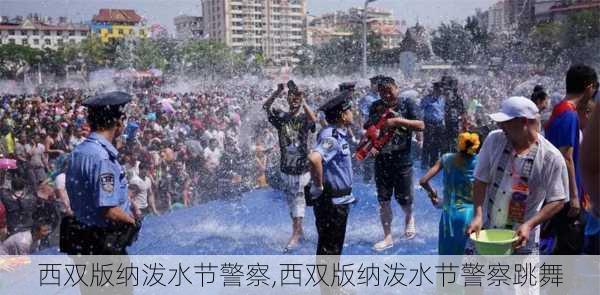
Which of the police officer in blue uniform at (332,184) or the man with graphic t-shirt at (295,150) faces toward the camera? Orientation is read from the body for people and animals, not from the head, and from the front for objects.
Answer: the man with graphic t-shirt

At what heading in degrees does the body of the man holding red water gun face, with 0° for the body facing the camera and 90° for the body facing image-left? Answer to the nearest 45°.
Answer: approximately 45°

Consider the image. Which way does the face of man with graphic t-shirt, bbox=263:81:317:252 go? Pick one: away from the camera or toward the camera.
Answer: toward the camera

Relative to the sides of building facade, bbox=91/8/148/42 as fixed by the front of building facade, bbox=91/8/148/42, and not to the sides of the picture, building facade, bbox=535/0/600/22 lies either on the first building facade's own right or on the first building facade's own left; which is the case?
on the first building facade's own left

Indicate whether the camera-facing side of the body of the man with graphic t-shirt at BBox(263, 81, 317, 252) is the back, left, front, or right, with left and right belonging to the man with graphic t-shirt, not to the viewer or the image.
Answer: front

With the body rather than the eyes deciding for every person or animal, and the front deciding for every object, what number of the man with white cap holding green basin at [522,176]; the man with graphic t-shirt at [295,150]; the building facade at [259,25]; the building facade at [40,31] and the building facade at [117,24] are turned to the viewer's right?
0

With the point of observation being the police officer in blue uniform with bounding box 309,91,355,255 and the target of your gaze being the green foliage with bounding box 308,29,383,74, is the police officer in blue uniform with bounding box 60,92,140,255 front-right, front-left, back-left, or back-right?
back-left

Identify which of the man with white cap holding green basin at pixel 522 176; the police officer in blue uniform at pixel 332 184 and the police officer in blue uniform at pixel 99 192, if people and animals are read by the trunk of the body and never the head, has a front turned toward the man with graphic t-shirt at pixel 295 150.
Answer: the police officer in blue uniform at pixel 99 192

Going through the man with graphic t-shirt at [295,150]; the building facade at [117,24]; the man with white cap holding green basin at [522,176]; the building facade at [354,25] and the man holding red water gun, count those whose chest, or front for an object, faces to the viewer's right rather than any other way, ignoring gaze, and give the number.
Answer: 0

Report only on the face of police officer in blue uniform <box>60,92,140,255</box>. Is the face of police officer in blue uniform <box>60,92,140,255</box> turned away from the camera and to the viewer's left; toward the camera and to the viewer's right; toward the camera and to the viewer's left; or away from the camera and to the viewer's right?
away from the camera and to the viewer's right

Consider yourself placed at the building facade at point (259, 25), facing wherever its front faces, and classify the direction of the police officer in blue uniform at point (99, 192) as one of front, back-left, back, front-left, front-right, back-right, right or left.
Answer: front

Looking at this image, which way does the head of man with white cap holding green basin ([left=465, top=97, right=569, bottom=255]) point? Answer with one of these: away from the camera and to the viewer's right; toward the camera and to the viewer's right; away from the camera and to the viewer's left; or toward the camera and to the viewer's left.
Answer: toward the camera and to the viewer's left

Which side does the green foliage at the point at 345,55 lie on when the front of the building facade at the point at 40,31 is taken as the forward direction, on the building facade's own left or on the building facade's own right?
on the building facade's own left

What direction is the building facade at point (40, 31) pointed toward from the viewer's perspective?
toward the camera
